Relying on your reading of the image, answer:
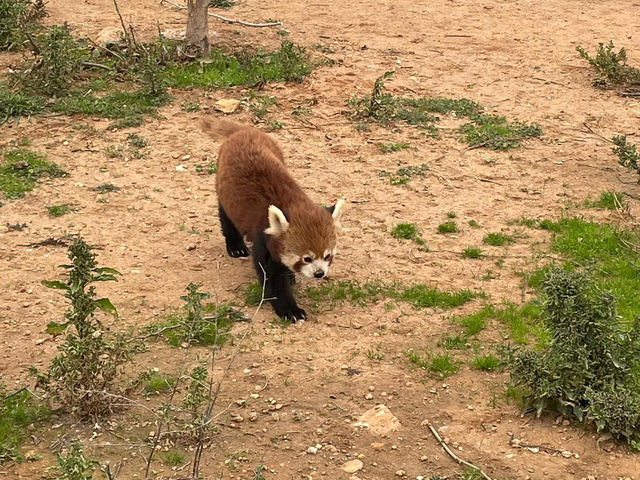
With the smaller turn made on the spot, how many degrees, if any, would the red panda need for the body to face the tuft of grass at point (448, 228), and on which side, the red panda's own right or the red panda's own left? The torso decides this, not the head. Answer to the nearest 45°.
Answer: approximately 90° to the red panda's own left

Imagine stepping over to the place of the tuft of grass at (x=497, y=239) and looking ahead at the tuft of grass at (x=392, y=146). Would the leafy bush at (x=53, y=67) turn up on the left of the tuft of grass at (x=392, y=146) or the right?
left

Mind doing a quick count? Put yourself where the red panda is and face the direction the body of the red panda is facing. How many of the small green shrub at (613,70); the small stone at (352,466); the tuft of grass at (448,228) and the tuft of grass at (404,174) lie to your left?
3

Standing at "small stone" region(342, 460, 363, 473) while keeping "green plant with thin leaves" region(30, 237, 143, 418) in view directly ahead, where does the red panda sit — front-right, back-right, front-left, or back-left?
front-right

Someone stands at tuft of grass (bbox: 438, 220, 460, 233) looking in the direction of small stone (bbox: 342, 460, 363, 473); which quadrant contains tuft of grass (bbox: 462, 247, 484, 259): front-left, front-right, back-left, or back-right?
front-left

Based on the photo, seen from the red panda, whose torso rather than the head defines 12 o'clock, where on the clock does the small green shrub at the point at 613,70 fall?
The small green shrub is roughly at 9 o'clock from the red panda.

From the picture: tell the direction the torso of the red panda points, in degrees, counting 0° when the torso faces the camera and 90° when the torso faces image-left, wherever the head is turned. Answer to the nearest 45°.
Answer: approximately 315°

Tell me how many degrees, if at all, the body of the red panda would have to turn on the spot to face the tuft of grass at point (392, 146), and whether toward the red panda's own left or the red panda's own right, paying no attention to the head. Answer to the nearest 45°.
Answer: approximately 90° to the red panda's own left

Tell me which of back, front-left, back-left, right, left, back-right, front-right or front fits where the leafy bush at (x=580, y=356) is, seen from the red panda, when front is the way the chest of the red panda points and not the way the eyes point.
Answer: front

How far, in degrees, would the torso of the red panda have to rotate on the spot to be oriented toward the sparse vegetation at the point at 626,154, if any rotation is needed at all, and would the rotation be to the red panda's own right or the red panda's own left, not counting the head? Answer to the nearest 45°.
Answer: approximately 90° to the red panda's own left

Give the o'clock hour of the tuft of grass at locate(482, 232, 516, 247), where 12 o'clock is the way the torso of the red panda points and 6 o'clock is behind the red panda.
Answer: The tuft of grass is roughly at 10 o'clock from the red panda.

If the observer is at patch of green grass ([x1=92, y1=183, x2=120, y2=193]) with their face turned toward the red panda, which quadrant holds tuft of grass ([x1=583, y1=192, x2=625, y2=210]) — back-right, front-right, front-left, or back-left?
front-left

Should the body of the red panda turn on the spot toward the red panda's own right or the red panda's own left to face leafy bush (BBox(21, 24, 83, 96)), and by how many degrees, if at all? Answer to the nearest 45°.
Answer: approximately 180°

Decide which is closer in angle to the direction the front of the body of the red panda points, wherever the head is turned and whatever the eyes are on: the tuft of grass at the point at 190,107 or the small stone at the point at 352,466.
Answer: the small stone

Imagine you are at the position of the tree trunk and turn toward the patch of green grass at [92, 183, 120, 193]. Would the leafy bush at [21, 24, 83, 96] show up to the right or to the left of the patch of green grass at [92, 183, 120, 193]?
right

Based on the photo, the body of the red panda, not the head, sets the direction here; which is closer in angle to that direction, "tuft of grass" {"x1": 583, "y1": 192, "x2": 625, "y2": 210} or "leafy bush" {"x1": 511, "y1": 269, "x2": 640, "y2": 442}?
the leafy bush

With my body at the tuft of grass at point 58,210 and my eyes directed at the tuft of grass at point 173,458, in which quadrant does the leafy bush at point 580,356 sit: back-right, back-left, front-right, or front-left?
front-left

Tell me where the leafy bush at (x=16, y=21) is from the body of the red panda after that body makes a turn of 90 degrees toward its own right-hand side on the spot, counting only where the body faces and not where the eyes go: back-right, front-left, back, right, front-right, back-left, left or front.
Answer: right
